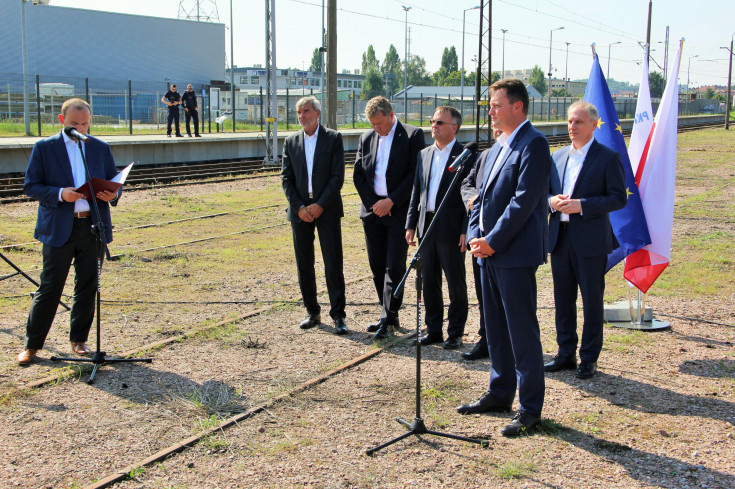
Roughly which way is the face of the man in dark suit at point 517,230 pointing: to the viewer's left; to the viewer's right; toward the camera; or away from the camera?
to the viewer's left

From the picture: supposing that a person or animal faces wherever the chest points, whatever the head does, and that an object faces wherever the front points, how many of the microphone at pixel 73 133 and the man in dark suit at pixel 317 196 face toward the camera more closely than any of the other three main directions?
1

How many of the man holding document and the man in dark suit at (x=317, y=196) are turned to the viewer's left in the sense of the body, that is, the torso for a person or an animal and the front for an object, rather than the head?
0

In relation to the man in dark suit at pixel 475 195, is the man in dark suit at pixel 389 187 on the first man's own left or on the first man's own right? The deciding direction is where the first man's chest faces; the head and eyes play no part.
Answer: on the first man's own right

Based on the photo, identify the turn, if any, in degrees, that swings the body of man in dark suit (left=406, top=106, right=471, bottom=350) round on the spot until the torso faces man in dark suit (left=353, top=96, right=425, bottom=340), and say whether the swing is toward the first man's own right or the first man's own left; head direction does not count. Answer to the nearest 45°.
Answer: approximately 90° to the first man's own right

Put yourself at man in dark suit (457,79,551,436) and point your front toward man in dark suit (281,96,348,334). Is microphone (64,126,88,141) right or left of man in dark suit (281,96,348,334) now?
left
